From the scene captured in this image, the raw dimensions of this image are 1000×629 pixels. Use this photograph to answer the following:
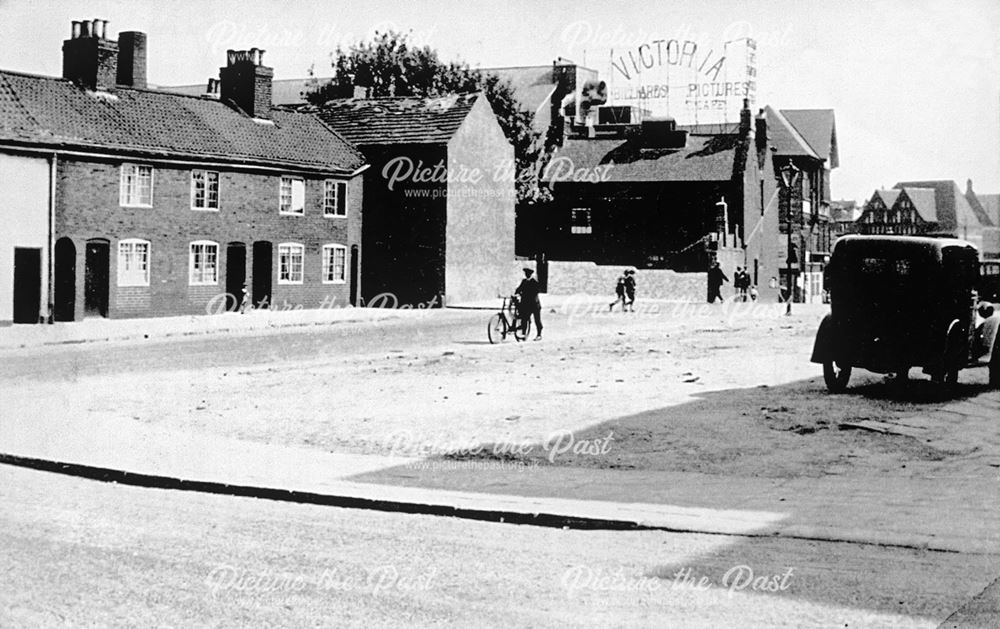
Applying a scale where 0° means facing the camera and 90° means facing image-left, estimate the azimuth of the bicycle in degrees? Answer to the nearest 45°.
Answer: approximately 45°

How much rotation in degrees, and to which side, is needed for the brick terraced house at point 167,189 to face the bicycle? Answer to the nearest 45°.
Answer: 0° — it already faces it

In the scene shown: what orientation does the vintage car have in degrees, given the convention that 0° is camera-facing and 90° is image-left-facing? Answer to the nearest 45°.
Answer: approximately 225°

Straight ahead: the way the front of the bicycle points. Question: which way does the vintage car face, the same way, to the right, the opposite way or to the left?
the opposite way

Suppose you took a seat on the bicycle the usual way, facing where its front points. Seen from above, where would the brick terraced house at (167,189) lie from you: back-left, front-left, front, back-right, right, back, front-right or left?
right

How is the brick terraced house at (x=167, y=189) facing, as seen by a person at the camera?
facing the viewer and to the right of the viewer

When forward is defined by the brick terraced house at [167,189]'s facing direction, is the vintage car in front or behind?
in front

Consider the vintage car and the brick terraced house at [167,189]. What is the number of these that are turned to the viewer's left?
0

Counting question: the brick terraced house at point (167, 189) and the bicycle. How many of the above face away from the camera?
0
